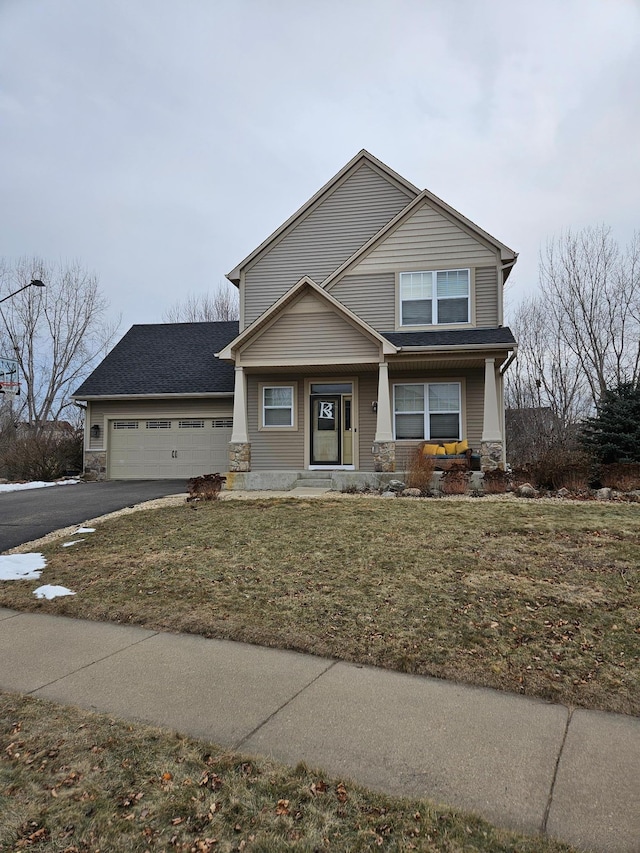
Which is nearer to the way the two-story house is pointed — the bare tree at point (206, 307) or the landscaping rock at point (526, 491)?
the landscaping rock

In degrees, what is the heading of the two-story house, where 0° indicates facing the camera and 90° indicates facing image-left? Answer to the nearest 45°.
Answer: approximately 0°

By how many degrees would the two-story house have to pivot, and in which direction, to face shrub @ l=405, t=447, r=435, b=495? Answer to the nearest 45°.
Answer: approximately 45° to its left

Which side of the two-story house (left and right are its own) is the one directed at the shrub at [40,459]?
right

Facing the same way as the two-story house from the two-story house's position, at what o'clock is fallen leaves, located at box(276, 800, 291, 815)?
The fallen leaves is roughly at 12 o'clock from the two-story house.

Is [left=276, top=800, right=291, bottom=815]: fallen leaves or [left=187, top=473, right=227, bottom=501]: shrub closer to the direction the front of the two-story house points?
the fallen leaves

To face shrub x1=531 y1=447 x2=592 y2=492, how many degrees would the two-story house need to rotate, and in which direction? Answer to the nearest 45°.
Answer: approximately 45° to its left

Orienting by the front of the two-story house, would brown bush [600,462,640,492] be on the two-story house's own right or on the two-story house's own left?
on the two-story house's own left

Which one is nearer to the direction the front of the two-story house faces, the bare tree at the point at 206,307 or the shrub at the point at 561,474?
the shrub

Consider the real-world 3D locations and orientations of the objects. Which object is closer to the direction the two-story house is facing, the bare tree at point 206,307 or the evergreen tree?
the evergreen tree
